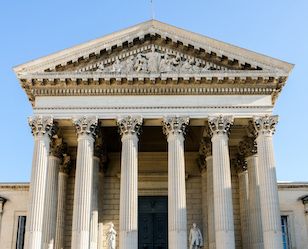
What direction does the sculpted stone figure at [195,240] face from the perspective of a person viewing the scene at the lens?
facing the viewer
